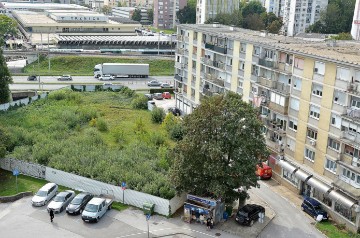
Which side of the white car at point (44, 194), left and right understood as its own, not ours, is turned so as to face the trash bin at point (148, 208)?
left

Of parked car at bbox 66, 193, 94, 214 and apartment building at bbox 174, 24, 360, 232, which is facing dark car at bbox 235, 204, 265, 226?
the apartment building

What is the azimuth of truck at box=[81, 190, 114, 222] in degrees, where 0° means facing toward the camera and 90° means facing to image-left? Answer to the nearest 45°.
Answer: approximately 45°

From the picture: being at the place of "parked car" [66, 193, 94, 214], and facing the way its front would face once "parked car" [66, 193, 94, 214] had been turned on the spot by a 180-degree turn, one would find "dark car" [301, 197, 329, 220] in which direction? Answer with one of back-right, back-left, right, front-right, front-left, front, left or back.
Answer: front-right

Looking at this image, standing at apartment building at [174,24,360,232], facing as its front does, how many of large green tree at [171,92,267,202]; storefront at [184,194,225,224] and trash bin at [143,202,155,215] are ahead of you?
3

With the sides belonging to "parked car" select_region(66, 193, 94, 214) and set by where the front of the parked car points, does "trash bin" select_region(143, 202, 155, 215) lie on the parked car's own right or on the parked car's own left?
on the parked car's own left

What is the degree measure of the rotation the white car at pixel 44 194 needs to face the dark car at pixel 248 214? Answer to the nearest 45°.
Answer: approximately 90° to its left

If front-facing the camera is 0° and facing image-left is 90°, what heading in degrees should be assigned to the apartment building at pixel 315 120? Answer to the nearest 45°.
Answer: approximately 45°
